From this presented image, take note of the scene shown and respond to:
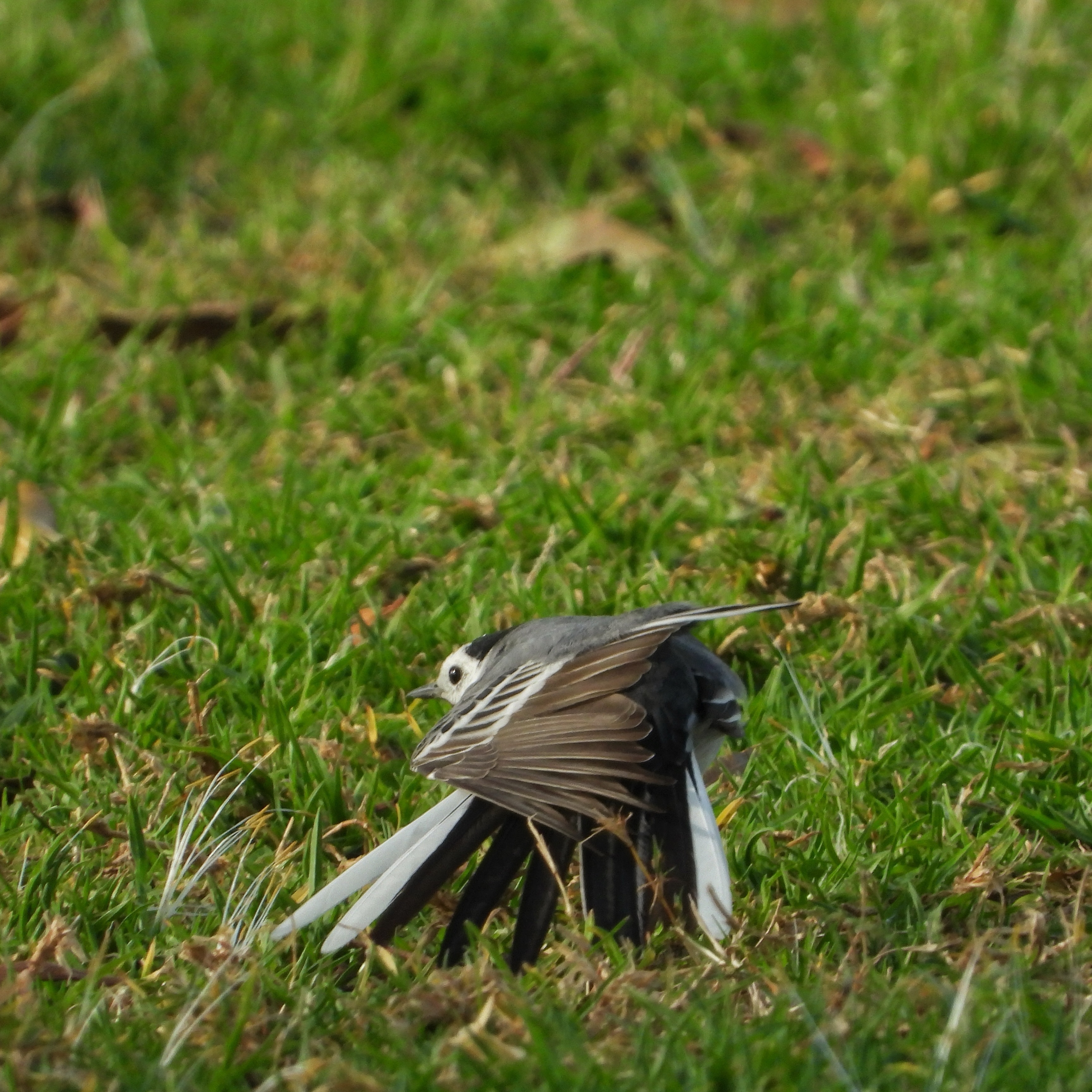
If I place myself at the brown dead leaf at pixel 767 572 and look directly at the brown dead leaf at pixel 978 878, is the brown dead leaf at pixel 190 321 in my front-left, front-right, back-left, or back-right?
back-right

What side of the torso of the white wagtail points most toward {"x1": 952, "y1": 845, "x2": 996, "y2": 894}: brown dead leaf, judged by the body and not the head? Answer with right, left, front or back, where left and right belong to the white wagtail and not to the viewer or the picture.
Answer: back

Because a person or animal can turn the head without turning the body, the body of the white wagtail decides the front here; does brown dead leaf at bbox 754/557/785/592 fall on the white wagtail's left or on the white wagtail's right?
on the white wagtail's right

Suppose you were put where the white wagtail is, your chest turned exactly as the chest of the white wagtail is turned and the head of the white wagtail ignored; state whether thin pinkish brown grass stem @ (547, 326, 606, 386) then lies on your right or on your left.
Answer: on your right

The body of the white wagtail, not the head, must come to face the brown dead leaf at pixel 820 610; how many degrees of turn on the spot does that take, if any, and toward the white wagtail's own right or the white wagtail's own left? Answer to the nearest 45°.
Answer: approximately 135° to the white wagtail's own right

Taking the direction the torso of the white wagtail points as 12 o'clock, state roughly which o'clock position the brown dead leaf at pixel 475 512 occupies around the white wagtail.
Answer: The brown dead leaf is roughly at 3 o'clock from the white wagtail.

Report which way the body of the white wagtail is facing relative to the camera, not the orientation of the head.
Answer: to the viewer's left
